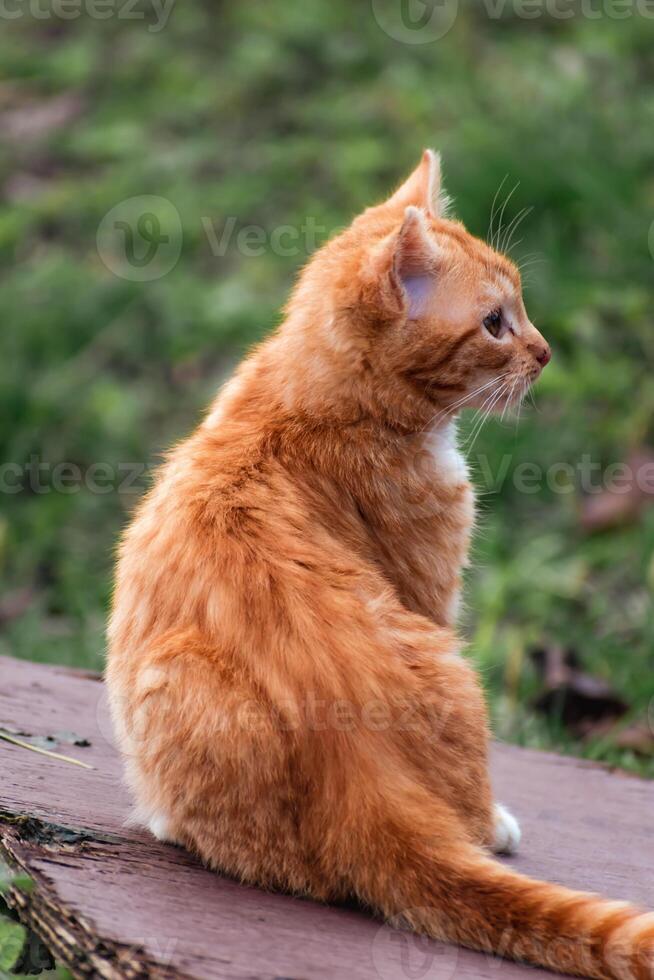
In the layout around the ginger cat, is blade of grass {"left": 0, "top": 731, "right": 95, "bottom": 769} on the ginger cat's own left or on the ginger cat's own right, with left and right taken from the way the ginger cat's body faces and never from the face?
on the ginger cat's own left

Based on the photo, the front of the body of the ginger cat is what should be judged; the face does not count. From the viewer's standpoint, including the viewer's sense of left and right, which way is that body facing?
facing away from the viewer and to the right of the viewer
